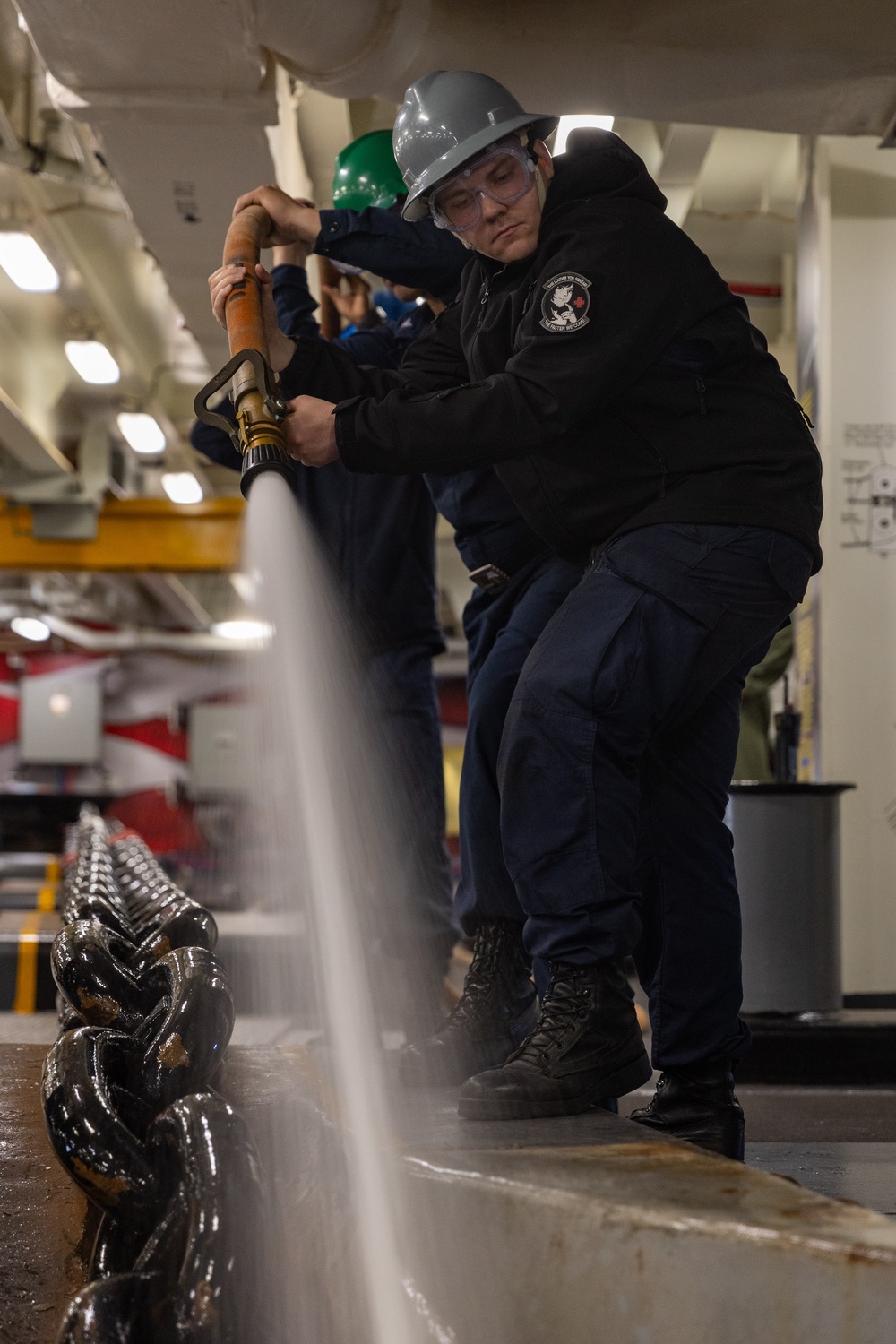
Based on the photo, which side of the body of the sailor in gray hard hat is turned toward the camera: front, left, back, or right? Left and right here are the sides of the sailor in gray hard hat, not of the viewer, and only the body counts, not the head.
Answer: left

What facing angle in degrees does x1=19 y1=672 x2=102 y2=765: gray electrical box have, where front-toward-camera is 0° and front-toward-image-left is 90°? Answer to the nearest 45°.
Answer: approximately 0°

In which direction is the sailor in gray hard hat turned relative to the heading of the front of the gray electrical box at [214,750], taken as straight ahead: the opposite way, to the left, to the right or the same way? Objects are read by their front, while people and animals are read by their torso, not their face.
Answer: to the right

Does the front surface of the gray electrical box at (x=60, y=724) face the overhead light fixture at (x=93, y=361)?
yes

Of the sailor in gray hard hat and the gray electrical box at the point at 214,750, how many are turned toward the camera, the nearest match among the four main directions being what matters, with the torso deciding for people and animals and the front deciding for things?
1

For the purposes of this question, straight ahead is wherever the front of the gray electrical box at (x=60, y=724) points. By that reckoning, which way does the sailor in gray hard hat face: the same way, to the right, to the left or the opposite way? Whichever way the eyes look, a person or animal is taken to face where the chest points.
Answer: to the right
